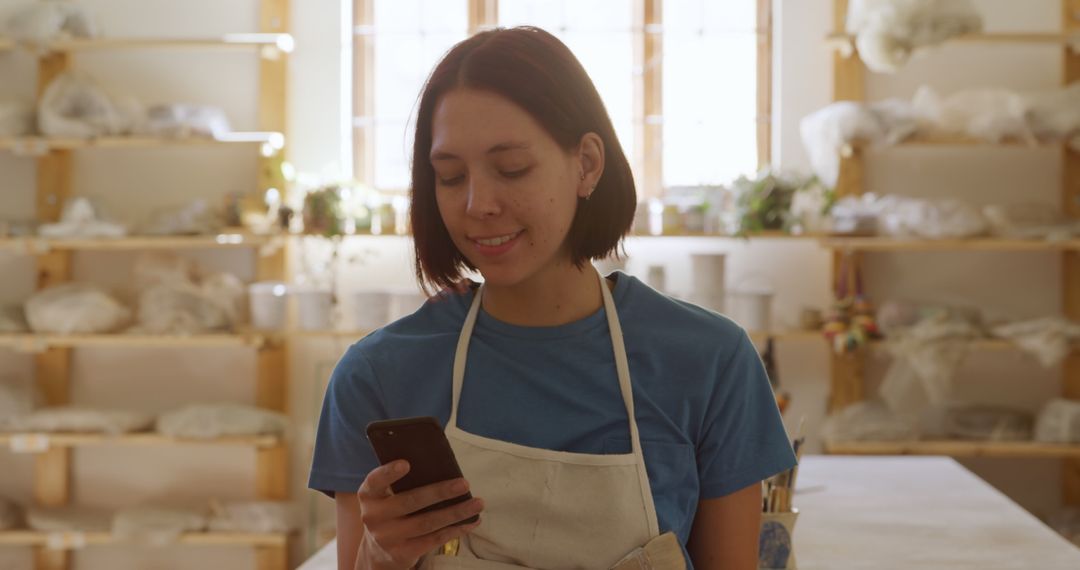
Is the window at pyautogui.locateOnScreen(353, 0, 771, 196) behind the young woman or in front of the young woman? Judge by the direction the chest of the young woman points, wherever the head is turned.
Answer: behind

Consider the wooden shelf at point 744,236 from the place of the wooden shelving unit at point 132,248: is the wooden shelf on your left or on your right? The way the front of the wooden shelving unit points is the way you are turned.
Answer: on your left

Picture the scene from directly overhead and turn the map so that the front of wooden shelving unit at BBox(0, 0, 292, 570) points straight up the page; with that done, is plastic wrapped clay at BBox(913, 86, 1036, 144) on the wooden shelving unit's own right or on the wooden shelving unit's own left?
on the wooden shelving unit's own left

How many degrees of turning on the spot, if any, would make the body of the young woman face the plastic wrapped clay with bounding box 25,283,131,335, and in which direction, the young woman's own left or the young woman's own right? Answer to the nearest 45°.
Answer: approximately 135° to the young woman's own right

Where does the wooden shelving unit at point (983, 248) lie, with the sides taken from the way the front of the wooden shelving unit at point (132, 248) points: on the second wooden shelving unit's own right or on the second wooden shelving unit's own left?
on the second wooden shelving unit's own left

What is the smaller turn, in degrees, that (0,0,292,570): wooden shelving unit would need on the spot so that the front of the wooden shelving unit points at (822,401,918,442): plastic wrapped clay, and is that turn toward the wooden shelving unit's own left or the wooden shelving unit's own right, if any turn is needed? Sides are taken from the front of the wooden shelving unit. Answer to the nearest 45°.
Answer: approximately 45° to the wooden shelving unit's own left
